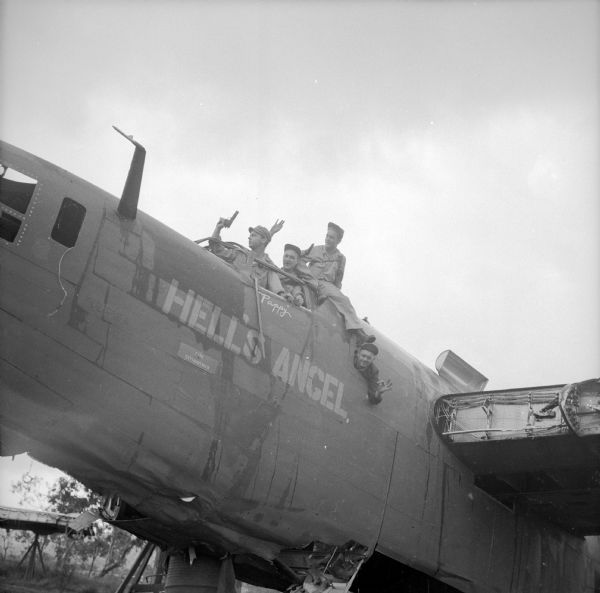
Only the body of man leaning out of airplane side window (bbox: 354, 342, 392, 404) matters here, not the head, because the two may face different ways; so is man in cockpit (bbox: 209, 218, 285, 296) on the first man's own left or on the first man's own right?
on the first man's own right

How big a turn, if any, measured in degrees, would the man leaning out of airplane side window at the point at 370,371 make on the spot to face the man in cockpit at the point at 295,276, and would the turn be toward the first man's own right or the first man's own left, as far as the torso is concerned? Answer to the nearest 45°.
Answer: approximately 90° to the first man's own right

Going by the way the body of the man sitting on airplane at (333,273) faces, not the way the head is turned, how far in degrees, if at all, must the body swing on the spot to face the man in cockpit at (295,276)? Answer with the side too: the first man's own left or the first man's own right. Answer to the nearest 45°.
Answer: approximately 45° to the first man's own right

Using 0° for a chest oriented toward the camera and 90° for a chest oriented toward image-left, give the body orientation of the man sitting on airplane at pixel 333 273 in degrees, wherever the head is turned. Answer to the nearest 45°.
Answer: approximately 0°

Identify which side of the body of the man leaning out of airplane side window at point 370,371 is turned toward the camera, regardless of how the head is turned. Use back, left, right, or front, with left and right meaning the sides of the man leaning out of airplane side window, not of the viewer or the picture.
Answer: front
